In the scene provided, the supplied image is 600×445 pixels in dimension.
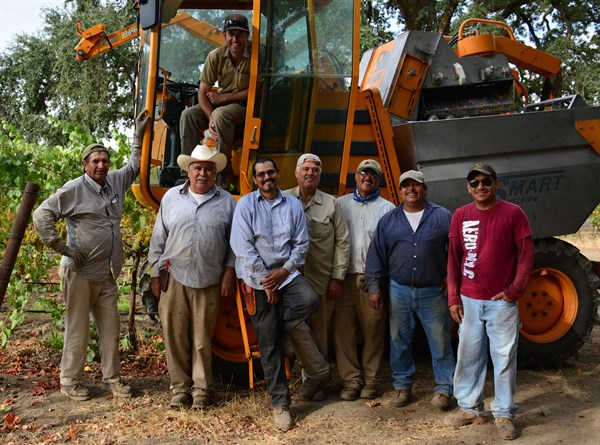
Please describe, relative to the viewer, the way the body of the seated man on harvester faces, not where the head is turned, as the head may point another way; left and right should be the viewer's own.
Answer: facing the viewer and to the left of the viewer

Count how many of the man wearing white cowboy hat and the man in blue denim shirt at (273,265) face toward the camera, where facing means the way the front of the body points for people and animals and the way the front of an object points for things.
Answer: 2

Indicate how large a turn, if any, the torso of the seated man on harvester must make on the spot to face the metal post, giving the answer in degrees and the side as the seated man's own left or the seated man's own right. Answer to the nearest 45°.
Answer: approximately 45° to the seated man's own right

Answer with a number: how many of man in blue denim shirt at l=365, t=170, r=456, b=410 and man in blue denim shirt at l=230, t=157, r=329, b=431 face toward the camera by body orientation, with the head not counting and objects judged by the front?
2

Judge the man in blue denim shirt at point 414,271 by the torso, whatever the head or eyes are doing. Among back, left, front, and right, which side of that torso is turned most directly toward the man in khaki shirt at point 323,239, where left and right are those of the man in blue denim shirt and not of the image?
right

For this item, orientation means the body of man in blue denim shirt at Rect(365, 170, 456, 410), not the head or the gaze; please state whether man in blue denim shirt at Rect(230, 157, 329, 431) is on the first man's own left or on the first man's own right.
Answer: on the first man's own right

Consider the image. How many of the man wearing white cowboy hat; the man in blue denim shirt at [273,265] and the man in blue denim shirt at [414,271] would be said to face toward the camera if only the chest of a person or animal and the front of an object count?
3

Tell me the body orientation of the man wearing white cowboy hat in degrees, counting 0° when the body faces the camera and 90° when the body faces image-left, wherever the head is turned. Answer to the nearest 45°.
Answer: approximately 0°

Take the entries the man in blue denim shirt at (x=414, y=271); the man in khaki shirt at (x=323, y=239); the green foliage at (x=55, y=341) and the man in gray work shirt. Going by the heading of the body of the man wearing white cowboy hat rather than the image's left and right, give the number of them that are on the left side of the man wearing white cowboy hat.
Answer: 2

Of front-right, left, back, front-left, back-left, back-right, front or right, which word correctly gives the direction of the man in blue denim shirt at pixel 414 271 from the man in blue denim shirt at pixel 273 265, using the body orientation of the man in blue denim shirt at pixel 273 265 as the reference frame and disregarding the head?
left

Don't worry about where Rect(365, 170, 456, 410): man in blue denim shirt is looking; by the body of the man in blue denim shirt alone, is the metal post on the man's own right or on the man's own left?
on the man's own right

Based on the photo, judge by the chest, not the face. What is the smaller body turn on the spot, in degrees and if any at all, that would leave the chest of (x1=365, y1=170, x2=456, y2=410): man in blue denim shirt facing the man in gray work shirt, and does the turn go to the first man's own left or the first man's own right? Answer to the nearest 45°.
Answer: approximately 90° to the first man's own right
